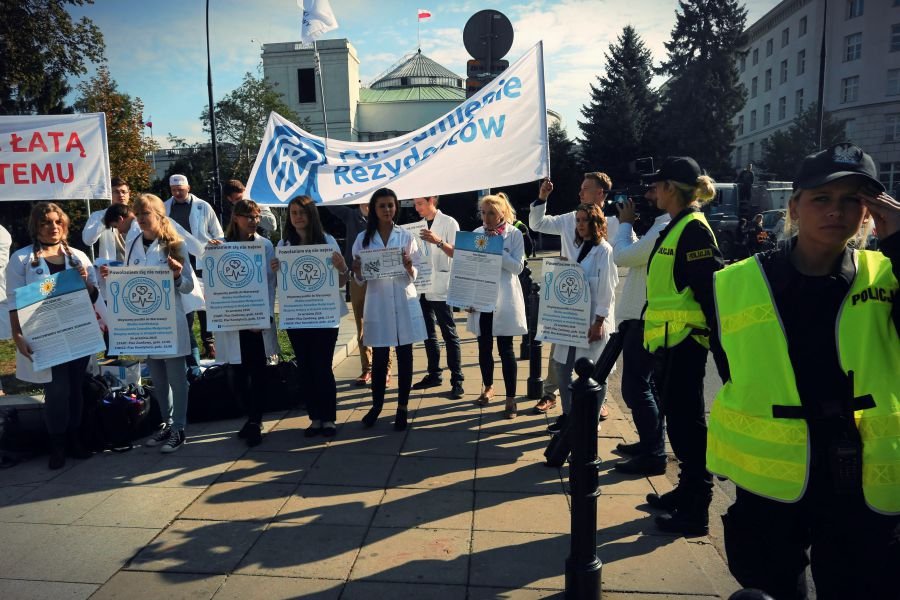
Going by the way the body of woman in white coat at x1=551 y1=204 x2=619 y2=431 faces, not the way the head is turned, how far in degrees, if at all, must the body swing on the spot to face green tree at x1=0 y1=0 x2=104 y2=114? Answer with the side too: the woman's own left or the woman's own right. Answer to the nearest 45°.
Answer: approximately 90° to the woman's own right

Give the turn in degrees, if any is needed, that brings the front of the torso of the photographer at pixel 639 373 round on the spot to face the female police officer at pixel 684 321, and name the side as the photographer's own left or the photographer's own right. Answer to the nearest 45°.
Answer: approximately 90° to the photographer's own left

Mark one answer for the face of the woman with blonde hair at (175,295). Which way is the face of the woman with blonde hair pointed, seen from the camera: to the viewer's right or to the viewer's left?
to the viewer's left

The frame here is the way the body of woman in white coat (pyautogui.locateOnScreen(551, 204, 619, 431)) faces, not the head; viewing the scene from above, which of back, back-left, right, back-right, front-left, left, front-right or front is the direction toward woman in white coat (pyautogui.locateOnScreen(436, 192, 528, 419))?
right

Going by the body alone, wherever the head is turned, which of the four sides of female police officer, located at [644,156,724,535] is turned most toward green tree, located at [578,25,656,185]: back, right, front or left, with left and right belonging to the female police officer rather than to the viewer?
right

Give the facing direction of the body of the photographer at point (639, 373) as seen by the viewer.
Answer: to the viewer's left

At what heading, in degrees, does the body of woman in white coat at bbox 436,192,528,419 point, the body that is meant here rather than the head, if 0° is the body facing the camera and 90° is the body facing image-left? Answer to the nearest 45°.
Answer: approximately 45°

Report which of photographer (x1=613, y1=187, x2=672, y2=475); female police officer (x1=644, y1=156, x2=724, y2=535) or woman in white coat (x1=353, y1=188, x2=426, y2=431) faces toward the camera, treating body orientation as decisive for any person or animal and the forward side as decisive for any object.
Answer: the woman in white coat

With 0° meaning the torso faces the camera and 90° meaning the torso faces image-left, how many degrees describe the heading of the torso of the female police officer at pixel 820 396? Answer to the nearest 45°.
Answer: approximately 0°

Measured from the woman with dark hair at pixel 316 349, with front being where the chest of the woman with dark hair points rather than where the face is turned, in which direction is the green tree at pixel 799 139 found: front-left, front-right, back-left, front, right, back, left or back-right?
back-left

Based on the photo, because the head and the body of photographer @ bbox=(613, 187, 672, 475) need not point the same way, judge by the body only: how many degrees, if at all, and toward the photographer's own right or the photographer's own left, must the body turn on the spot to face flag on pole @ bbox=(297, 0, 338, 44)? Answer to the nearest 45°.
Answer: approximately 45° to the photographer's own right

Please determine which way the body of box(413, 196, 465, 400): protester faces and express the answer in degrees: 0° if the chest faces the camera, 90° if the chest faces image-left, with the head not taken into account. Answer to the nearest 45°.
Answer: approximately 45°

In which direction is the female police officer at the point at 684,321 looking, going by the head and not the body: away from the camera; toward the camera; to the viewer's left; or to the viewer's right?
to the viewer's left
